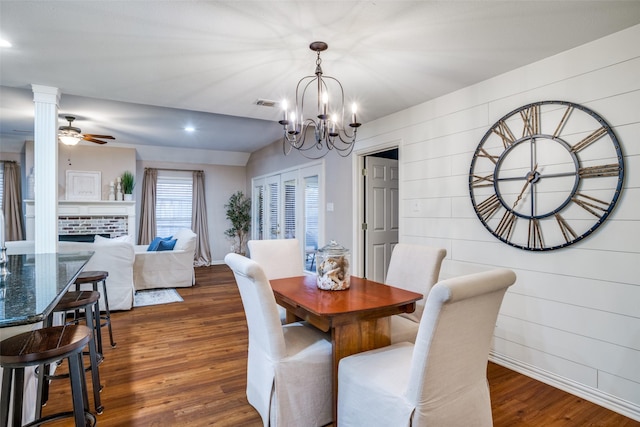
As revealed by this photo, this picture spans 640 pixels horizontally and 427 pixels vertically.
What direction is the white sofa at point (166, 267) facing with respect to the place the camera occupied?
facing to the left of the viewer

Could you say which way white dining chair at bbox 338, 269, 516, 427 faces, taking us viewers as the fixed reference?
facing away from the viewer and to the left of the viewer

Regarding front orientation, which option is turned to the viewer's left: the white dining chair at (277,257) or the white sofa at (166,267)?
the white sofa

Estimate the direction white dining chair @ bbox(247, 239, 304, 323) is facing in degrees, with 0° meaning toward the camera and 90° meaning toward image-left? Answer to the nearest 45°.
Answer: approximately 315°

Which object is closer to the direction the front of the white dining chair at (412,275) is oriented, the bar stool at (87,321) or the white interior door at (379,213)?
the bar stool

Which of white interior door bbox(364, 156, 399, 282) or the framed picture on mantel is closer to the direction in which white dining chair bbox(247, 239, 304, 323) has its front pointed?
the white interior door

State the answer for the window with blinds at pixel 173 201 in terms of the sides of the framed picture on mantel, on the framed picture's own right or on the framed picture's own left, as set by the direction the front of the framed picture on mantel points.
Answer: on the framed picture's own left

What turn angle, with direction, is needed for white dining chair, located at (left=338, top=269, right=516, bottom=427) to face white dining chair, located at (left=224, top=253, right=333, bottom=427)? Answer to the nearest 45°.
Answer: approximately 45° to its left

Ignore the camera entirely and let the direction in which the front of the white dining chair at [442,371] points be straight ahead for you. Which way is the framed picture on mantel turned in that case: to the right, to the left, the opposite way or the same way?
the opposite way

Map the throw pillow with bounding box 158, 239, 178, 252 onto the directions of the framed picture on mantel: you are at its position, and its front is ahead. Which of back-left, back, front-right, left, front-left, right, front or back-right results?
front-left

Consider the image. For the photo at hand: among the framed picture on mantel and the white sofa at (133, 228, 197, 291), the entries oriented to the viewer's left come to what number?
1

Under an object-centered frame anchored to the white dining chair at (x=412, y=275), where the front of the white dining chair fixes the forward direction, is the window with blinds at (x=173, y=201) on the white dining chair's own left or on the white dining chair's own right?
on the white dining chair's own right
